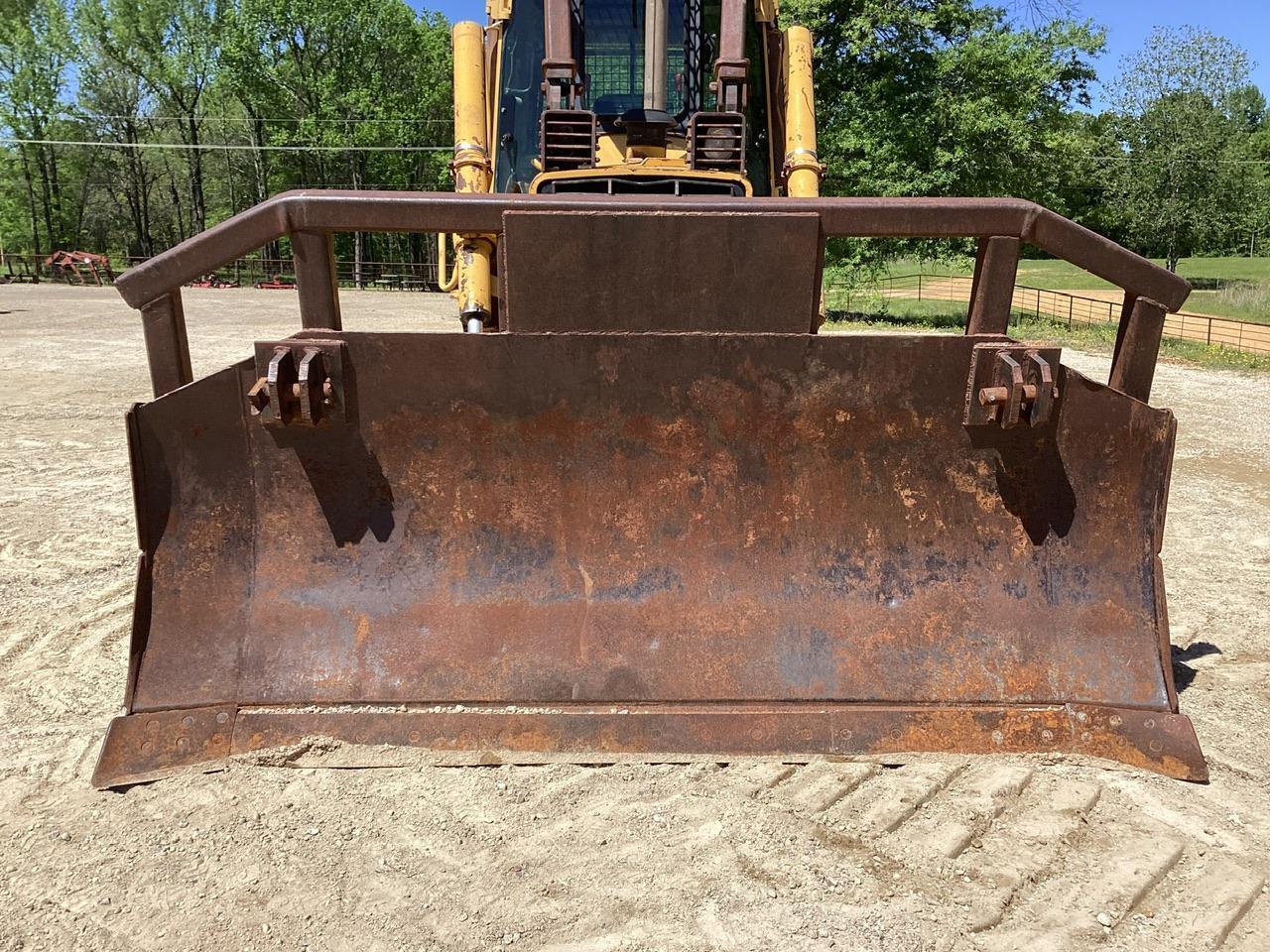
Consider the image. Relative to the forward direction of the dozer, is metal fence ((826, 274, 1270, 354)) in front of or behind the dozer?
behind

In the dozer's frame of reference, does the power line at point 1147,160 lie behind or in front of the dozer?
behind

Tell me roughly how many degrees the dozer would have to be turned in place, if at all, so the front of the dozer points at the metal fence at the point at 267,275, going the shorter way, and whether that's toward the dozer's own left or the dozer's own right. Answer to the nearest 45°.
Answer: approximately 135° to the dozer's own right

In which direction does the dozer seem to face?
toward the camera

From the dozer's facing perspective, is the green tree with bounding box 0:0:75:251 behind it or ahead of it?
behind

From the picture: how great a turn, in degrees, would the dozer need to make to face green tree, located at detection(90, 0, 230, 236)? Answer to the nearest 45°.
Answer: approximately 135° to its right
